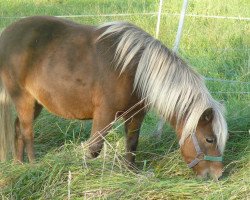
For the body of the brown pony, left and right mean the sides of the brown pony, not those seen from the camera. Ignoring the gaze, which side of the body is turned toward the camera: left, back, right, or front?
right
